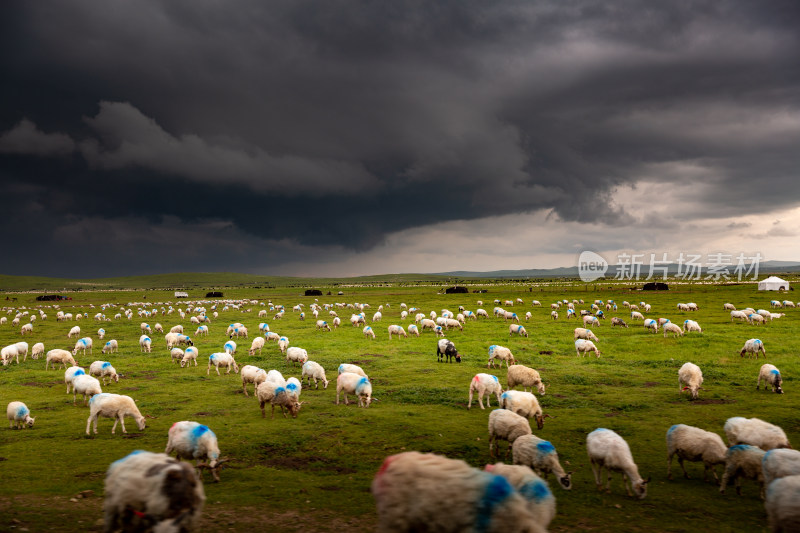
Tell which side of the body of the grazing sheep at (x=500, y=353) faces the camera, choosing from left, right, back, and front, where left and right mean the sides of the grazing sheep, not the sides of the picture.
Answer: right

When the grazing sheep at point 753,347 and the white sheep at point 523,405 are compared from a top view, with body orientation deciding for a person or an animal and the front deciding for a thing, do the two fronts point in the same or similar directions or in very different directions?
very different directions

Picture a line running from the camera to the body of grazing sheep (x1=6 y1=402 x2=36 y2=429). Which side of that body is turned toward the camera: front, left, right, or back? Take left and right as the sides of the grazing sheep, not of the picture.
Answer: right

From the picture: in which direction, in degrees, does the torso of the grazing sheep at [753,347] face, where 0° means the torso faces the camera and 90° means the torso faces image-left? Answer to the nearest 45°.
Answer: approximately 90°

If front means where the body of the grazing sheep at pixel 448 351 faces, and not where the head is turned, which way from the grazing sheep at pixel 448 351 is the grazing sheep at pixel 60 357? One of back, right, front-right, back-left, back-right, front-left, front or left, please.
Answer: back-right

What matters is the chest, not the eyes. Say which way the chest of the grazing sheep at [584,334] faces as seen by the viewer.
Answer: to the viewer's right

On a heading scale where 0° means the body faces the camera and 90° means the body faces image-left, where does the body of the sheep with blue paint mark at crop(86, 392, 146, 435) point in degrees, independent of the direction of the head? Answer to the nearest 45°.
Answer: approximately 270°
